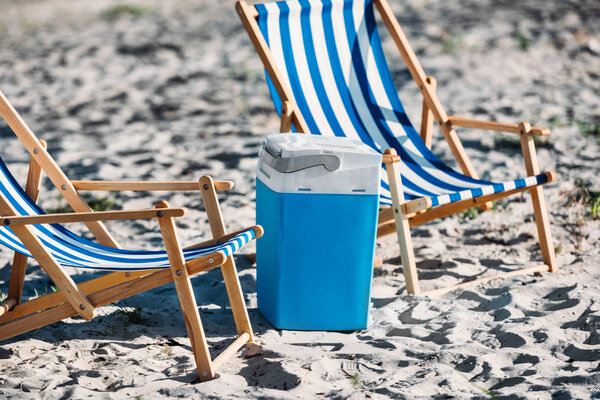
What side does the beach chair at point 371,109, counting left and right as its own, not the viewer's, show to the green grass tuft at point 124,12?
back

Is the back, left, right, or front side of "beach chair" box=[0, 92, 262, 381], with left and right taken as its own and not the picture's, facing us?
right

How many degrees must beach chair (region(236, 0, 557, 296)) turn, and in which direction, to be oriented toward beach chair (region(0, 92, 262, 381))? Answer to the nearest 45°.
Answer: approximately 90° to its right

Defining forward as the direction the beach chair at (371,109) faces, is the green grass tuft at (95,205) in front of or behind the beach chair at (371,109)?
behind

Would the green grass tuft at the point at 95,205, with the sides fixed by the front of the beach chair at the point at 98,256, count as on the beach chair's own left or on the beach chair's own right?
on the beach chair's own left

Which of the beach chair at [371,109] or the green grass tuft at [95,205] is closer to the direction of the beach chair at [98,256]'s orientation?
the beach chair

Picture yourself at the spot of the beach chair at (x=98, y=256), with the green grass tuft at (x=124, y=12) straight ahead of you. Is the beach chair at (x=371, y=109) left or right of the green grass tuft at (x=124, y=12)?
right

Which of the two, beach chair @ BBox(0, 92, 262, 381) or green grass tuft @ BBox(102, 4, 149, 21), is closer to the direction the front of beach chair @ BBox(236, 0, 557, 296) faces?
the beach chair

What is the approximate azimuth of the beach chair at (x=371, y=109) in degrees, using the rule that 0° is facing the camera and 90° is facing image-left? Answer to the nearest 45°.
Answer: approximately 315°

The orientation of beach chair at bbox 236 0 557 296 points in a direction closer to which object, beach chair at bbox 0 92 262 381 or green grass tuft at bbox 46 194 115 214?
the beach chair
